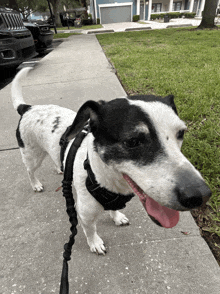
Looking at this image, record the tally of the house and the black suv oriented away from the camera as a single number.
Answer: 0

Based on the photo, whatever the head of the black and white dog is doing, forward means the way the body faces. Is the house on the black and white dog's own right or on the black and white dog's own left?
on the black and white dog's own left

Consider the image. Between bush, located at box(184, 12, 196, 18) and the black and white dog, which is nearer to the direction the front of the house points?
the black and white dog

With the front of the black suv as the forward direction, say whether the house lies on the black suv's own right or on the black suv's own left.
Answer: on the black suv's own left

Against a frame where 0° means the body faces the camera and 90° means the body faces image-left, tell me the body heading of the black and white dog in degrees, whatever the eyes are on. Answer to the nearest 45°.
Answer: approximately 315°

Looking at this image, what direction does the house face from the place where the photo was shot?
facing the viewer

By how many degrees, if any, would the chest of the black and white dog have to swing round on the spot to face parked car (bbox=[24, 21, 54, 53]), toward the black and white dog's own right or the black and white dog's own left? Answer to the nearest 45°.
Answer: approximately 135° to the black and white dog's own left

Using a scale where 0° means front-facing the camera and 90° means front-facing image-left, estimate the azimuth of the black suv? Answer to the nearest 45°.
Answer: approximately 315°

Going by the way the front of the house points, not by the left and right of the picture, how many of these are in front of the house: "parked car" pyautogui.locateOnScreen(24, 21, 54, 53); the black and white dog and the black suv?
3

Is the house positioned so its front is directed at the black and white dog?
yes

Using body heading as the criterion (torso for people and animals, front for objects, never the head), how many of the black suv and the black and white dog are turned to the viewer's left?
0

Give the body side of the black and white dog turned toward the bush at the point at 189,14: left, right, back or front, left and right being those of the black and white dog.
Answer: left

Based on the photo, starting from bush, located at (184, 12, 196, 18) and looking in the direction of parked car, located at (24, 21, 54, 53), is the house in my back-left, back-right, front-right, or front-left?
front-right
